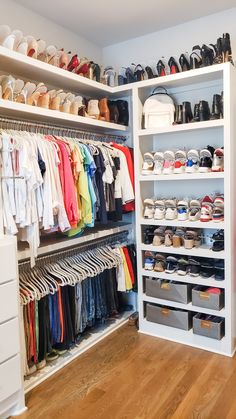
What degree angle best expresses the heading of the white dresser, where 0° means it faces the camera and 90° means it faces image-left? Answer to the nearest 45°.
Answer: approximately 315°

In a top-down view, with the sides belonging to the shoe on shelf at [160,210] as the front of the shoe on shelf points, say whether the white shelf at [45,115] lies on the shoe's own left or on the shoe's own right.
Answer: on the shoe's own right

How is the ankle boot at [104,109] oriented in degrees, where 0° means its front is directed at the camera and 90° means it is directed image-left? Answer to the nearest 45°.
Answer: approximately 315°

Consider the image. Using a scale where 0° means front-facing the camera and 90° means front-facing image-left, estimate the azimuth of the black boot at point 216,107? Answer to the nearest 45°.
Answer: approximately 45°
